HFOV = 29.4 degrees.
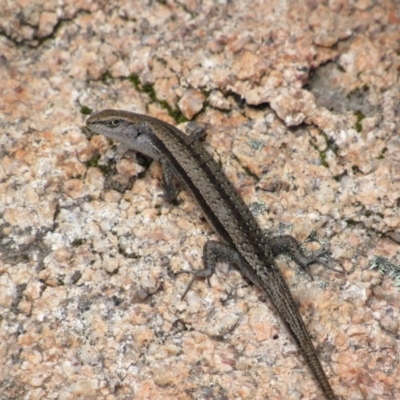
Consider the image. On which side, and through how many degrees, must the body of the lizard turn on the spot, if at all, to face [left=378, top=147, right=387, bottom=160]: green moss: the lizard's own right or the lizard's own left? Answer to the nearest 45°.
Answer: approximately 135° to the lizard's own right

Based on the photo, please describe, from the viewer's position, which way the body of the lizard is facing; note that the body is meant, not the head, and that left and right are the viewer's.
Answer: facing away from the viewer and to the left of the viewer
